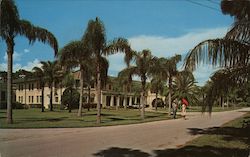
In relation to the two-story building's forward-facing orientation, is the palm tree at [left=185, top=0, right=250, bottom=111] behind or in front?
in front

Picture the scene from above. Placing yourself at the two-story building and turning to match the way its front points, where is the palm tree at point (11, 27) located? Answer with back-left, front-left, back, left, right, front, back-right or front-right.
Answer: front-right

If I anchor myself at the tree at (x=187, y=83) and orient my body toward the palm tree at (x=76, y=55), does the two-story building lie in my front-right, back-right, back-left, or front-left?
front-right

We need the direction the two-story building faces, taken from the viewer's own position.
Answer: facing the viewer and to the right of the viewer
